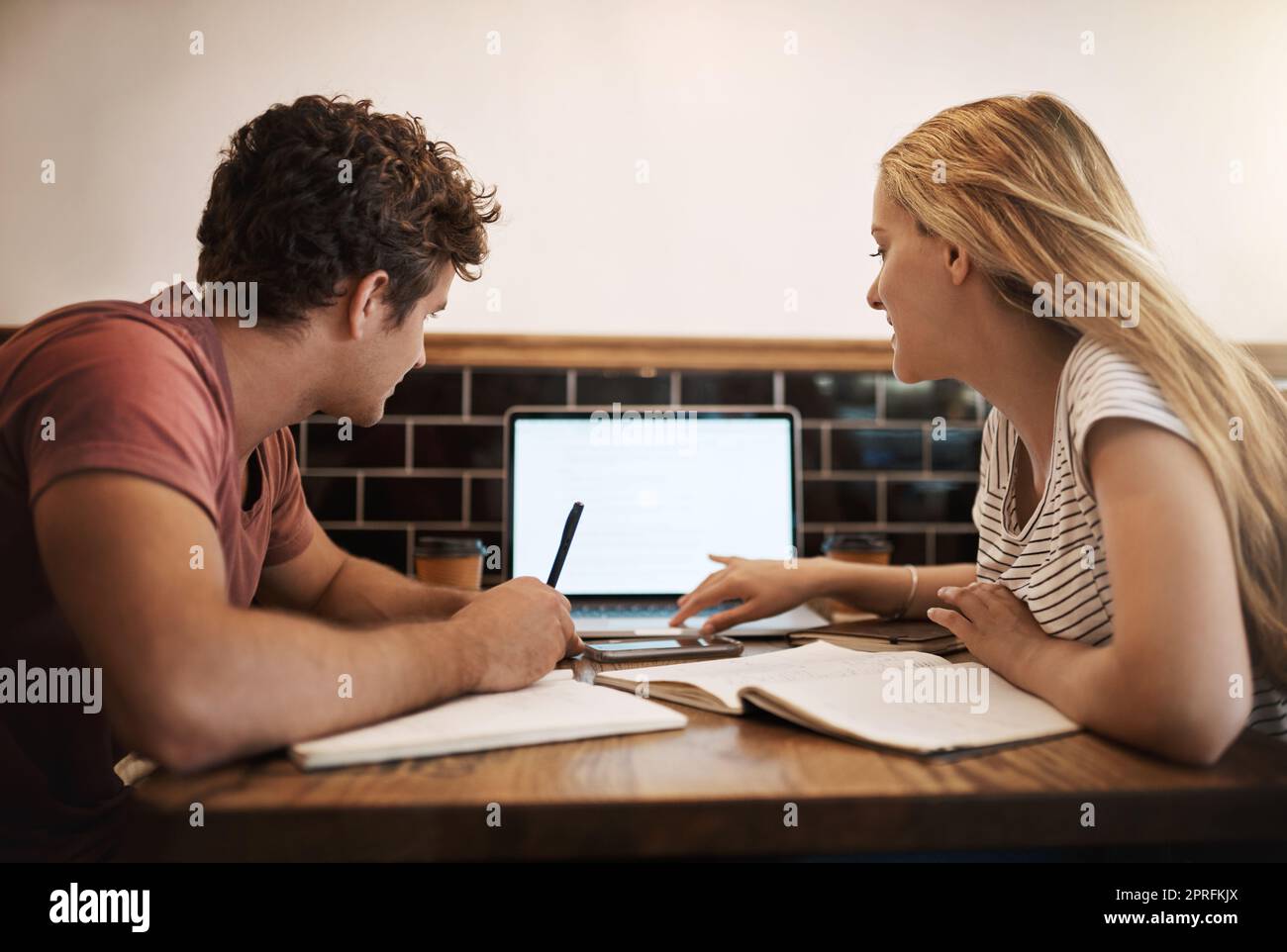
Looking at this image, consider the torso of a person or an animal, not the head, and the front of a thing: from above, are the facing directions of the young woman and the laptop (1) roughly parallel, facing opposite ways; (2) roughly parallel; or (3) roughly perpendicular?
roughly perpendicular

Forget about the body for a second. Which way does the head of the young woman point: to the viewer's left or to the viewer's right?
to the viewer's left

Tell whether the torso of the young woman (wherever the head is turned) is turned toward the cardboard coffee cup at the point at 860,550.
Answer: no

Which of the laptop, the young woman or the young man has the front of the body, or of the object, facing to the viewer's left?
the young woman

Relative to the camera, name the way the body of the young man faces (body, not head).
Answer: to the viewer's right

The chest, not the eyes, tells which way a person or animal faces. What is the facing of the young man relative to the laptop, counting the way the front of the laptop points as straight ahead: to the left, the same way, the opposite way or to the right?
to the left

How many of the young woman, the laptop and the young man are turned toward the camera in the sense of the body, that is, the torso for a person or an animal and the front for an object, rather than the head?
1

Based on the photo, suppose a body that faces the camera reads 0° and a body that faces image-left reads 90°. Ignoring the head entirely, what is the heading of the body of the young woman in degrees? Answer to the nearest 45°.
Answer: approximately 90°

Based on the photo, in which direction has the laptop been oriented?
toward the camera

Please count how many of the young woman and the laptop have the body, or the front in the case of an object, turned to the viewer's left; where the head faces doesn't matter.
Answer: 1

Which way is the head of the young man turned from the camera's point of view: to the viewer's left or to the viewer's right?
to the viewer's right

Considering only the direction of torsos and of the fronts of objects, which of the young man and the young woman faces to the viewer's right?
the young man
